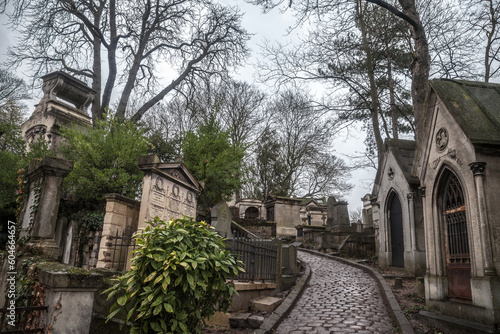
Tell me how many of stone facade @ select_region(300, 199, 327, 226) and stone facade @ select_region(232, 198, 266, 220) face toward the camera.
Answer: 2

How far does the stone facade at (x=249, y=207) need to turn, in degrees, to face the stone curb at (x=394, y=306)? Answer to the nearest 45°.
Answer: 0° — it already faces it

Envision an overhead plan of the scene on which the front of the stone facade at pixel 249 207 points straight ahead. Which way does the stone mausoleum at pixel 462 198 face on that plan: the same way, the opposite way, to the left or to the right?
to the right

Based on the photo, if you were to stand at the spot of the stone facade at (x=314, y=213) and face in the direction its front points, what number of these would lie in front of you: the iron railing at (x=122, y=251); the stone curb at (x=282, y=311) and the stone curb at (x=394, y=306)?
3

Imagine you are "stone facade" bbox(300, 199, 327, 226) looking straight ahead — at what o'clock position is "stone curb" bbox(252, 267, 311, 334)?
The stone curb is roughly at 12 o'clock from the stone facade.

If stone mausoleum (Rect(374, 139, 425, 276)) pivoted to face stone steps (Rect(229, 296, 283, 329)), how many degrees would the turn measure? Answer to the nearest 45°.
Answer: approximately 45° to its left

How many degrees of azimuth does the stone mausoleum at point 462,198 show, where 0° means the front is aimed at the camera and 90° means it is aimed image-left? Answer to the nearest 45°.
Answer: approximately 45°

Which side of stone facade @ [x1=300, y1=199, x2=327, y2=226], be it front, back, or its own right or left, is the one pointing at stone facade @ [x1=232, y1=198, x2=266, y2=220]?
right

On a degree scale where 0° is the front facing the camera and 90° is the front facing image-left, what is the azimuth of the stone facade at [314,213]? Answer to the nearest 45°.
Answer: approximately 0°

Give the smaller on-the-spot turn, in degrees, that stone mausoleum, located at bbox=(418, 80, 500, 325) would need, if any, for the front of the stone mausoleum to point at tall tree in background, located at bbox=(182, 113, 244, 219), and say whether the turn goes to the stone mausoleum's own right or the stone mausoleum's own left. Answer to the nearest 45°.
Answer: approximately 90° to the stone mausoleum's own right

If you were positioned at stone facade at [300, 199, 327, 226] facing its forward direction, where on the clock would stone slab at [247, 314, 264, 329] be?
The stone slab is roughly at 12 o'clock from the stone facade.
